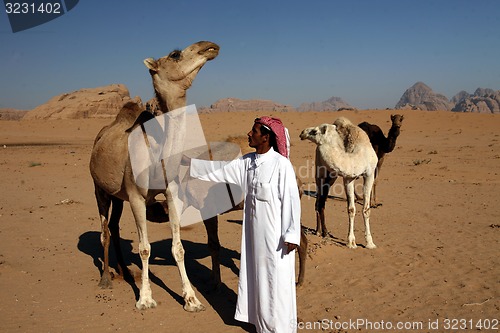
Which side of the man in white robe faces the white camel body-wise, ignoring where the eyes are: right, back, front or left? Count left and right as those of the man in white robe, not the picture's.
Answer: back

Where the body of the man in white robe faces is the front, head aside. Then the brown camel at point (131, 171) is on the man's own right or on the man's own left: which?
on the man's own right

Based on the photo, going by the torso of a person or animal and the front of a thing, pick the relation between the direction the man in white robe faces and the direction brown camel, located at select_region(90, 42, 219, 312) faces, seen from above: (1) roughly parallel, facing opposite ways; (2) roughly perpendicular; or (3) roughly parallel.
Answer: roughly perpendicular

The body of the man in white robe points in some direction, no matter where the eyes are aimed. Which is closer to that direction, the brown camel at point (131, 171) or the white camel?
the brown camel

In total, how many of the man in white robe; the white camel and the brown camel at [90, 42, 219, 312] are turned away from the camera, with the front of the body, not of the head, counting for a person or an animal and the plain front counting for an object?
0

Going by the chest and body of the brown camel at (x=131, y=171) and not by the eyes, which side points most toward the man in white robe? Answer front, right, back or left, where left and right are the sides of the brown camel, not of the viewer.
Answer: front

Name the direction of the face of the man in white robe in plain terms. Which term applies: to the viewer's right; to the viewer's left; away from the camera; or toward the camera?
to the viewer's left

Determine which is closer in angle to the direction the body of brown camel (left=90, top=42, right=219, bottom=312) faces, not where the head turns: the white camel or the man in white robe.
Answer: the man in white robe

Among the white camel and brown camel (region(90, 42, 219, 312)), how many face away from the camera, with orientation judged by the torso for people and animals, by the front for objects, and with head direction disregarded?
0

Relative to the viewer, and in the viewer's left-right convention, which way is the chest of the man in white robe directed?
facing the viewer and to the left of the viewer
